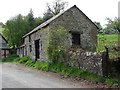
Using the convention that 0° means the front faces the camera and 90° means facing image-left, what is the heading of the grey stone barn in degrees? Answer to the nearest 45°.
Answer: approximately 45°

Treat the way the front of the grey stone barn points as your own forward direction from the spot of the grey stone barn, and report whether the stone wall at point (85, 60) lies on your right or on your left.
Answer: on your left
